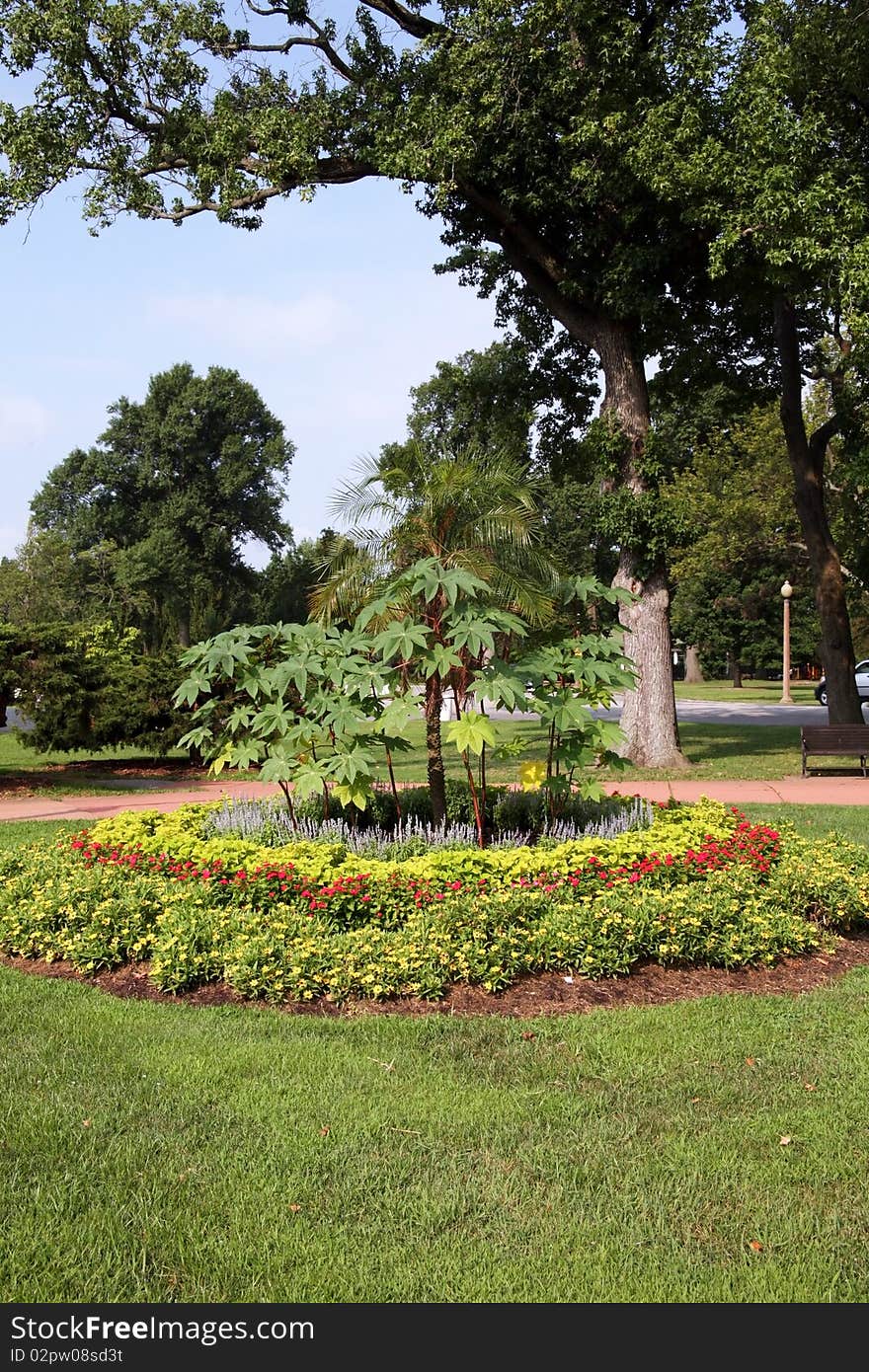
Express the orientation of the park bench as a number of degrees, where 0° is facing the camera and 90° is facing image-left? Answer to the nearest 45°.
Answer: approximately 0°

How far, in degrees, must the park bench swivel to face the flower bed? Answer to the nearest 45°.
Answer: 0° — it already faces it
